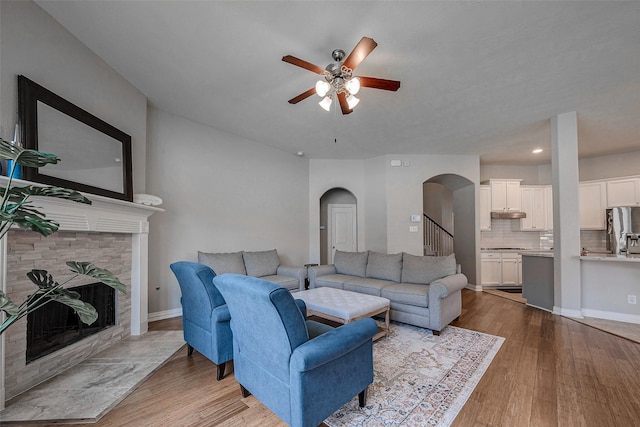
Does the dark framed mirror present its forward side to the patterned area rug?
yes

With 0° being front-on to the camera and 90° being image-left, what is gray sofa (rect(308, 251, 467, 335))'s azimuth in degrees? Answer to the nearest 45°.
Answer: approximately 45°

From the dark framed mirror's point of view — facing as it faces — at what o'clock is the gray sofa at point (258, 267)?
The gray sofa is roughly at 10 o'clock from the dark framed mirror.

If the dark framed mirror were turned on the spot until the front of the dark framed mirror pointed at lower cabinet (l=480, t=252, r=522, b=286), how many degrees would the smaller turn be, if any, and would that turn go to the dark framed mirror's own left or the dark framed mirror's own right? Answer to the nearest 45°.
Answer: approximately 45° to the dark framed mirror's own left

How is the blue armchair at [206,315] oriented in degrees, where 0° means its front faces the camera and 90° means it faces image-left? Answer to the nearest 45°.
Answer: approximately 225°

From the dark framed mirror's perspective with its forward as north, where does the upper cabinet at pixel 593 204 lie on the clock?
The upper cabinet is roughly at 11 o'clock from the dark framed mirror.

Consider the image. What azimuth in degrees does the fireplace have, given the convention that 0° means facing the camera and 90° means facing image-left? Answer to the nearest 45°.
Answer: approximately 315°

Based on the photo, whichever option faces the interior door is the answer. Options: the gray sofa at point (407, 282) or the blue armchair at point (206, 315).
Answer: the blue armchair

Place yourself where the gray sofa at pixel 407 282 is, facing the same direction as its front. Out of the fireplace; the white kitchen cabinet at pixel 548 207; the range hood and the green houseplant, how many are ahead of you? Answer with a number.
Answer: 2

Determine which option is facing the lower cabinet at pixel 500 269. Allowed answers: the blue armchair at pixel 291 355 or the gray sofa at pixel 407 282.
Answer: the blue armchair

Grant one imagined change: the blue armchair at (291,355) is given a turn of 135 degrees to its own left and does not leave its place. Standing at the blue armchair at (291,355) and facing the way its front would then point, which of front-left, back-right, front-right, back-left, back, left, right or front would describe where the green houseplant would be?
front

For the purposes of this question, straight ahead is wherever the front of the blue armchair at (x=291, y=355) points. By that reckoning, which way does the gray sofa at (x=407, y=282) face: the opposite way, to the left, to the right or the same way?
the opposite way

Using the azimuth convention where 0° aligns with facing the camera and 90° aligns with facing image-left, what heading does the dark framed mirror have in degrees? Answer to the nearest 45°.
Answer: approximately 315°

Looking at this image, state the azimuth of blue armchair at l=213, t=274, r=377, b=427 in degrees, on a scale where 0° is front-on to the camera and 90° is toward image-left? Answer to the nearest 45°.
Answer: approximately 225°

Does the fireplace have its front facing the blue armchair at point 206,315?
yes
